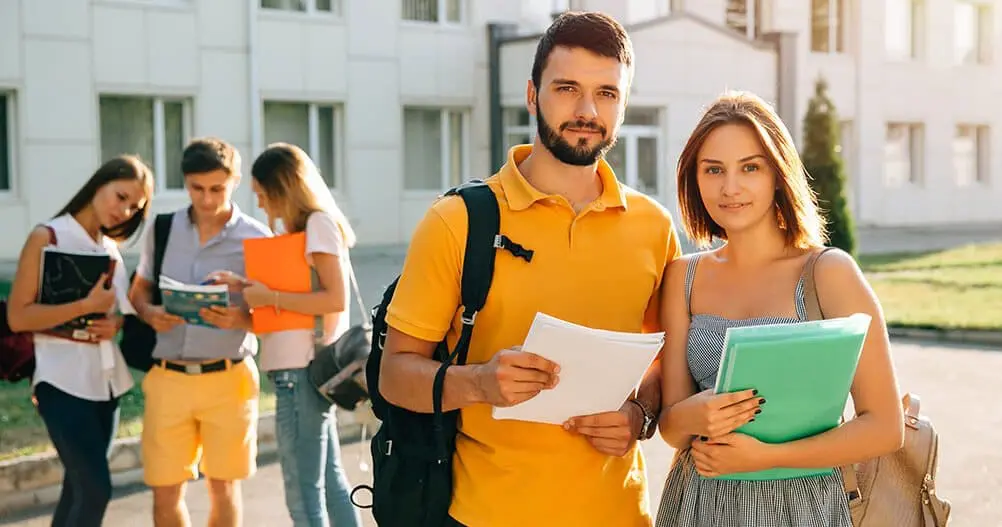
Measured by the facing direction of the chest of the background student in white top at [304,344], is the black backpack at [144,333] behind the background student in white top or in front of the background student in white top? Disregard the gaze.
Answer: in front

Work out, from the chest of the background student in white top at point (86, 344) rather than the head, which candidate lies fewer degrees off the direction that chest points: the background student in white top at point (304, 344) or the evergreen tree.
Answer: the background student in white top

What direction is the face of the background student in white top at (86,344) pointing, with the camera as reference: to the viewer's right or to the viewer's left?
to the viewer's right

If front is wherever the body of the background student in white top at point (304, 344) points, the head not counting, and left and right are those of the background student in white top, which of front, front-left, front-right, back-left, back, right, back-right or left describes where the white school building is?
right

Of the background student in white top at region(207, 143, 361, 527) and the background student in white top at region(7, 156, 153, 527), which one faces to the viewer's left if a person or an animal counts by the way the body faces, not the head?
the background student in white top at region(207, 143, 361, 527)

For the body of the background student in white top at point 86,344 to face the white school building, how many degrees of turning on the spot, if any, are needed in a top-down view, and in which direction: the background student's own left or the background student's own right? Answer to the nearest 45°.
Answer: approximately 135° to the background student's own left

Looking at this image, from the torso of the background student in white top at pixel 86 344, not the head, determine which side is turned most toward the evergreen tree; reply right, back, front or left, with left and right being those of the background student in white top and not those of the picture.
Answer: left

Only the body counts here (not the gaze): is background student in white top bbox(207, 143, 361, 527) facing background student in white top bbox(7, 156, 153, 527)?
yes

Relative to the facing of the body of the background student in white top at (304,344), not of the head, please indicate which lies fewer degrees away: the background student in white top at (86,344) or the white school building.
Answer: the background student in white top

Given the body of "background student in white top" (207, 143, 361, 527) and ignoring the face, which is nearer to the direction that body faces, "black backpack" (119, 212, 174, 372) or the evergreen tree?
the black backpack

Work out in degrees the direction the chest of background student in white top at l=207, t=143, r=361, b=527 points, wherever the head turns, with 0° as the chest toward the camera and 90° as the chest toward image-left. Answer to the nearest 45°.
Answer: approximately 90°

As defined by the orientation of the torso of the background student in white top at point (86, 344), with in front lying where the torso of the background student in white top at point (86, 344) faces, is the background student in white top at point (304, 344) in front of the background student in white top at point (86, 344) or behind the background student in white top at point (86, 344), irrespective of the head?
in front

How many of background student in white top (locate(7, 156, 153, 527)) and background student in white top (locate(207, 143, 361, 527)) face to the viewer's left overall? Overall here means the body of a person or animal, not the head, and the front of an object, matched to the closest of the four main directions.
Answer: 1
